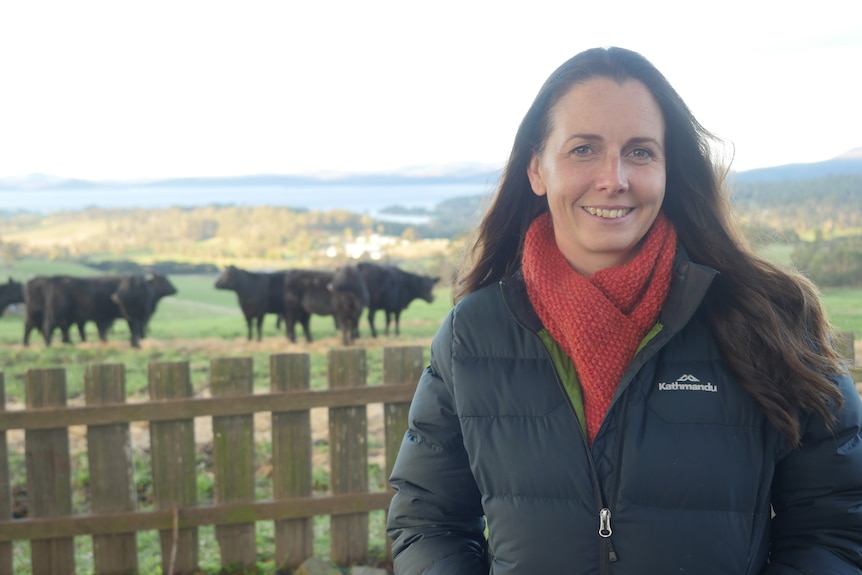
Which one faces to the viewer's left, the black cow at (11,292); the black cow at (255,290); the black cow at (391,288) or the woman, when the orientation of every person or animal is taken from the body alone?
the black cow at (255,290)

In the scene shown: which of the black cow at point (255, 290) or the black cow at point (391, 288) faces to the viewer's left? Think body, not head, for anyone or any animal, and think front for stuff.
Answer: the black cow at point (255, 290)

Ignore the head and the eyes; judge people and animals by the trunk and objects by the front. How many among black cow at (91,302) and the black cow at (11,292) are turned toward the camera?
0

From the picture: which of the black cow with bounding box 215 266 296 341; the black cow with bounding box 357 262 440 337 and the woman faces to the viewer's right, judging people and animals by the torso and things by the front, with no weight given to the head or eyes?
the black cow with bounding box 357 262 440 337

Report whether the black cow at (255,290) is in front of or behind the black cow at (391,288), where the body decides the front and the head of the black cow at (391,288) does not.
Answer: behind

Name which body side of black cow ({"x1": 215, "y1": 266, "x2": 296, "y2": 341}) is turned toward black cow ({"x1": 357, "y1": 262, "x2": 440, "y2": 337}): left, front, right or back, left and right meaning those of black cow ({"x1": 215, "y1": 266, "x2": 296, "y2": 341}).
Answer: back

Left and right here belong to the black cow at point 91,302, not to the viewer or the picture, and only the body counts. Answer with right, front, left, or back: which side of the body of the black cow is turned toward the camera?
right

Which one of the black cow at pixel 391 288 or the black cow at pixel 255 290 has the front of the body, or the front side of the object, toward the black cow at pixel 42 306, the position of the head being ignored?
the black cow at pixel 255 290

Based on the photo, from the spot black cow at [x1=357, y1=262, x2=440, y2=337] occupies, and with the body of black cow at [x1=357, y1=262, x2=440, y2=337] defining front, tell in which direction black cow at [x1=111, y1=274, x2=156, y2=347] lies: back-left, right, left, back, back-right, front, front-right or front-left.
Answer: back

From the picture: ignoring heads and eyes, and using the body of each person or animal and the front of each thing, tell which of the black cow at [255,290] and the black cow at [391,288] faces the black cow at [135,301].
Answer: the black cow at [255,290]

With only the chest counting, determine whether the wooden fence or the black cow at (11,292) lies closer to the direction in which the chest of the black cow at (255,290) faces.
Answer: the black cow

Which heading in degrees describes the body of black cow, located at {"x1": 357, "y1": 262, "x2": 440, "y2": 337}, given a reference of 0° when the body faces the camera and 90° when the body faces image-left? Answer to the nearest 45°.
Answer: approximately 270°
